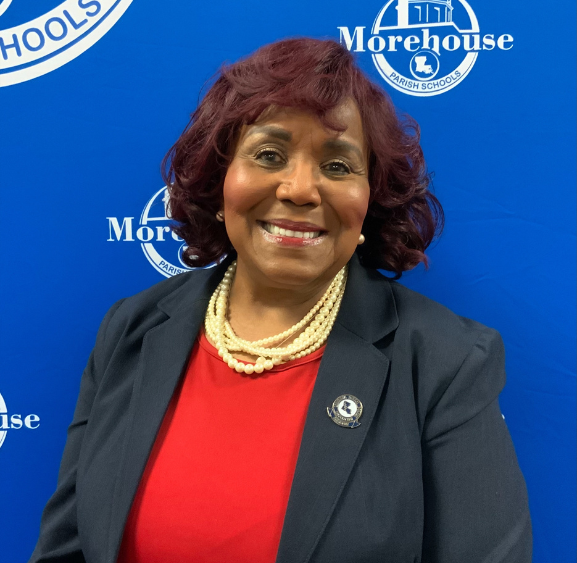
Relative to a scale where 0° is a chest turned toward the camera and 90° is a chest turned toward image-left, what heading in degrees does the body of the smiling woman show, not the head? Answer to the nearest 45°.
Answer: approximately 45°
